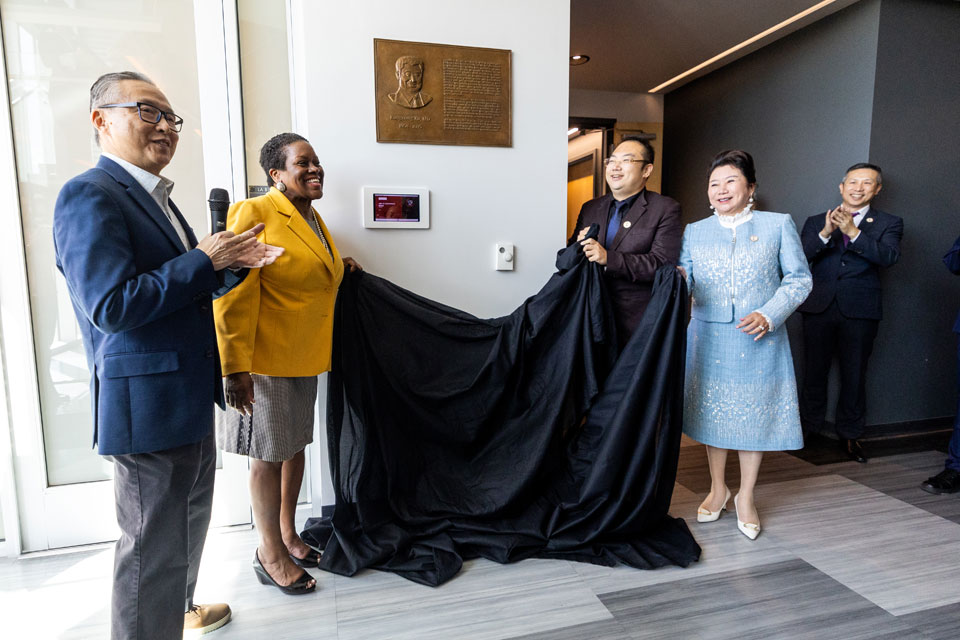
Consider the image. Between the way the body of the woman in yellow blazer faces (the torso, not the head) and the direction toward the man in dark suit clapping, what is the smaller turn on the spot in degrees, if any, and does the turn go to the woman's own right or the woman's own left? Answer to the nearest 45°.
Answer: approximately 45° to the woman's own left

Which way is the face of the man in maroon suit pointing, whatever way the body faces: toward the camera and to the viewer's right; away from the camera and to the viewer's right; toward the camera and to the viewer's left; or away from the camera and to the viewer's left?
toward the camera and to the viewer's left

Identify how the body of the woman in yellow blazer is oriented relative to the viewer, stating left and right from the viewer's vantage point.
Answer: facing the viewer and to the right of the viewer

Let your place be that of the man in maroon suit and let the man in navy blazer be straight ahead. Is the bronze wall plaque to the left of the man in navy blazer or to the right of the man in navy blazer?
right

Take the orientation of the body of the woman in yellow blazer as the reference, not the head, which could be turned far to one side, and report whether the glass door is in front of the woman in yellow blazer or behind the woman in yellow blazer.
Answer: behind

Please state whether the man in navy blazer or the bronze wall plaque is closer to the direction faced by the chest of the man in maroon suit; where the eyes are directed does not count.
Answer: the man in navy blazer

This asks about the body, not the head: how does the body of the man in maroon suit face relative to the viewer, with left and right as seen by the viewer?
facing the viewer and to the left of the viewer

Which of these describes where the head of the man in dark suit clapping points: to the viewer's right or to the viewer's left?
to the viewer's left

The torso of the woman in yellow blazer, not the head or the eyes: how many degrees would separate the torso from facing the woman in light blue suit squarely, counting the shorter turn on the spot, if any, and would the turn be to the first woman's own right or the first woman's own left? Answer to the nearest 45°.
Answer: approximately 45° to the first woman's own left

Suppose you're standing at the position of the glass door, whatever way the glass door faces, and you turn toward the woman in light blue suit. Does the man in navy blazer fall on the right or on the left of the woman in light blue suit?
right

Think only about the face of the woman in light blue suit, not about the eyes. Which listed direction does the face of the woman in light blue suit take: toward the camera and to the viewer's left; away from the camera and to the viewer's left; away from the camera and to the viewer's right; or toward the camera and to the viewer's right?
toward the camera and to the viewer's left

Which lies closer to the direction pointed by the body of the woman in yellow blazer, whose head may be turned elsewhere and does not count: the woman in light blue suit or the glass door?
the woman in light blue suit
